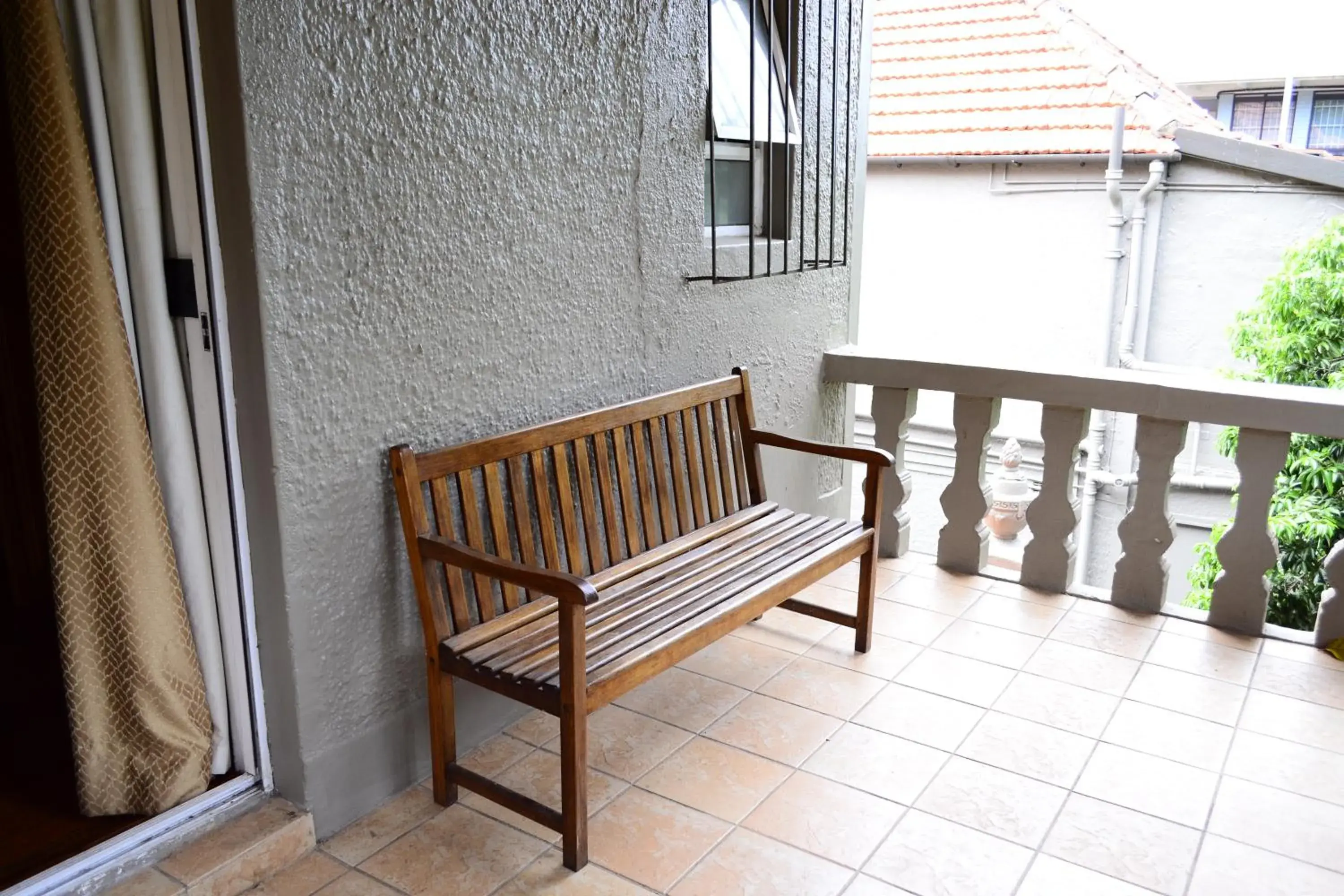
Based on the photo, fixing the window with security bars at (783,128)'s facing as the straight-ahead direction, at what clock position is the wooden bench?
The wooden bench is roughly at 2 o'clock from the window with security bars.

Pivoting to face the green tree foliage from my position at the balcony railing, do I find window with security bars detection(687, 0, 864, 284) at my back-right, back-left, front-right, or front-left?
back-left

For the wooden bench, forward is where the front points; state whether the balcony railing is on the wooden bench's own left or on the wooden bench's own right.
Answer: on the wooden bench's own left

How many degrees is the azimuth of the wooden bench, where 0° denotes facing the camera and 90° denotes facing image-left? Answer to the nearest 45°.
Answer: approximately 315°

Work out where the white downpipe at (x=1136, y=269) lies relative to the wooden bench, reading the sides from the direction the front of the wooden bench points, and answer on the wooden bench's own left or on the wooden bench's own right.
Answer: on the wooden bench's own left

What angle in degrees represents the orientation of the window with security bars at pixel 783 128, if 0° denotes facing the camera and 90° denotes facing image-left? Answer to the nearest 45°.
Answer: approximately 315°

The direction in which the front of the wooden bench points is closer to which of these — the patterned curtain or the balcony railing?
the balcony railing

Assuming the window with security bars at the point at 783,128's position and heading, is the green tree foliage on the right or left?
on its left

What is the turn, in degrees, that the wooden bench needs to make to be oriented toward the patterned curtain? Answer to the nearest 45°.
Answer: approximately 90° to its right
